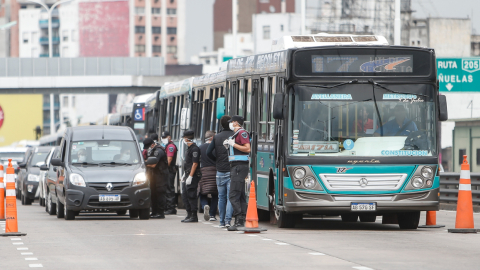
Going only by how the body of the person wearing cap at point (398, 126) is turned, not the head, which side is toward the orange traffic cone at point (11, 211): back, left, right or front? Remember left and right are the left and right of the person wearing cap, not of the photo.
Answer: right

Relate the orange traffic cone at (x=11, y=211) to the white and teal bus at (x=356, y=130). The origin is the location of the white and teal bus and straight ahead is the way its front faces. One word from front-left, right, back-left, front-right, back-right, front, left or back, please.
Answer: right

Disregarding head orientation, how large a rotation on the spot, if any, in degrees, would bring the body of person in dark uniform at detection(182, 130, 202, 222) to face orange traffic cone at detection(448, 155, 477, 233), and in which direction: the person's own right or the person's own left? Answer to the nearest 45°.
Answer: approximately 135° to the person's own left

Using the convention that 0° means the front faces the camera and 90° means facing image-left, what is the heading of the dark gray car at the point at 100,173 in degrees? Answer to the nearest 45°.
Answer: approximately 0°

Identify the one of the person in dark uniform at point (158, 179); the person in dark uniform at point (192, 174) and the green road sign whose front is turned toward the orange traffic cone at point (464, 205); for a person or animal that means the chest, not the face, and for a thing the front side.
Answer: the green road sign

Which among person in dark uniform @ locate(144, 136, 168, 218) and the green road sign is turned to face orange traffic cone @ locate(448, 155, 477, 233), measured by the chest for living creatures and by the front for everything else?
the green road sign
